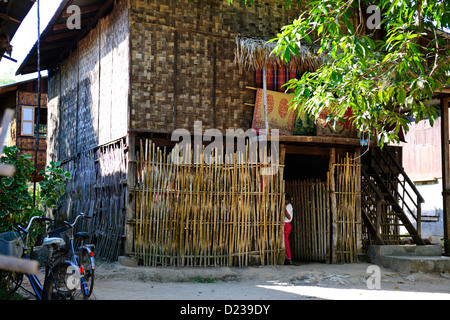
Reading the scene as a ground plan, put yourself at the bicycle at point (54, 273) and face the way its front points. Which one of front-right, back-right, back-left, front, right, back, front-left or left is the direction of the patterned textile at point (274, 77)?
right

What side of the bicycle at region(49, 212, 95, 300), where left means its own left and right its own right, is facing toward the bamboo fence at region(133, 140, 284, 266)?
right

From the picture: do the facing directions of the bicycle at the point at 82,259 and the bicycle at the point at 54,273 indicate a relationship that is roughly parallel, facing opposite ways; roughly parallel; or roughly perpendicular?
roughly parallel

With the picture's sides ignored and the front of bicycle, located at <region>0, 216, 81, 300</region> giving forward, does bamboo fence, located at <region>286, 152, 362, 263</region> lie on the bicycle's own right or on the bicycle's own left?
on the bicycle's own right

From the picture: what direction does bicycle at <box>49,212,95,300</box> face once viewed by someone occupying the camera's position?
facing away from the viewer and to the left of the viewer

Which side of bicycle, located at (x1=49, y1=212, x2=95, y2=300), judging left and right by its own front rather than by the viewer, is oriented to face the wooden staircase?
right
